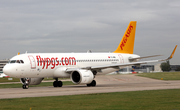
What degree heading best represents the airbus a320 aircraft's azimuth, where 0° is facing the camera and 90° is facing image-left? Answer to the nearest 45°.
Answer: approximately 45°
